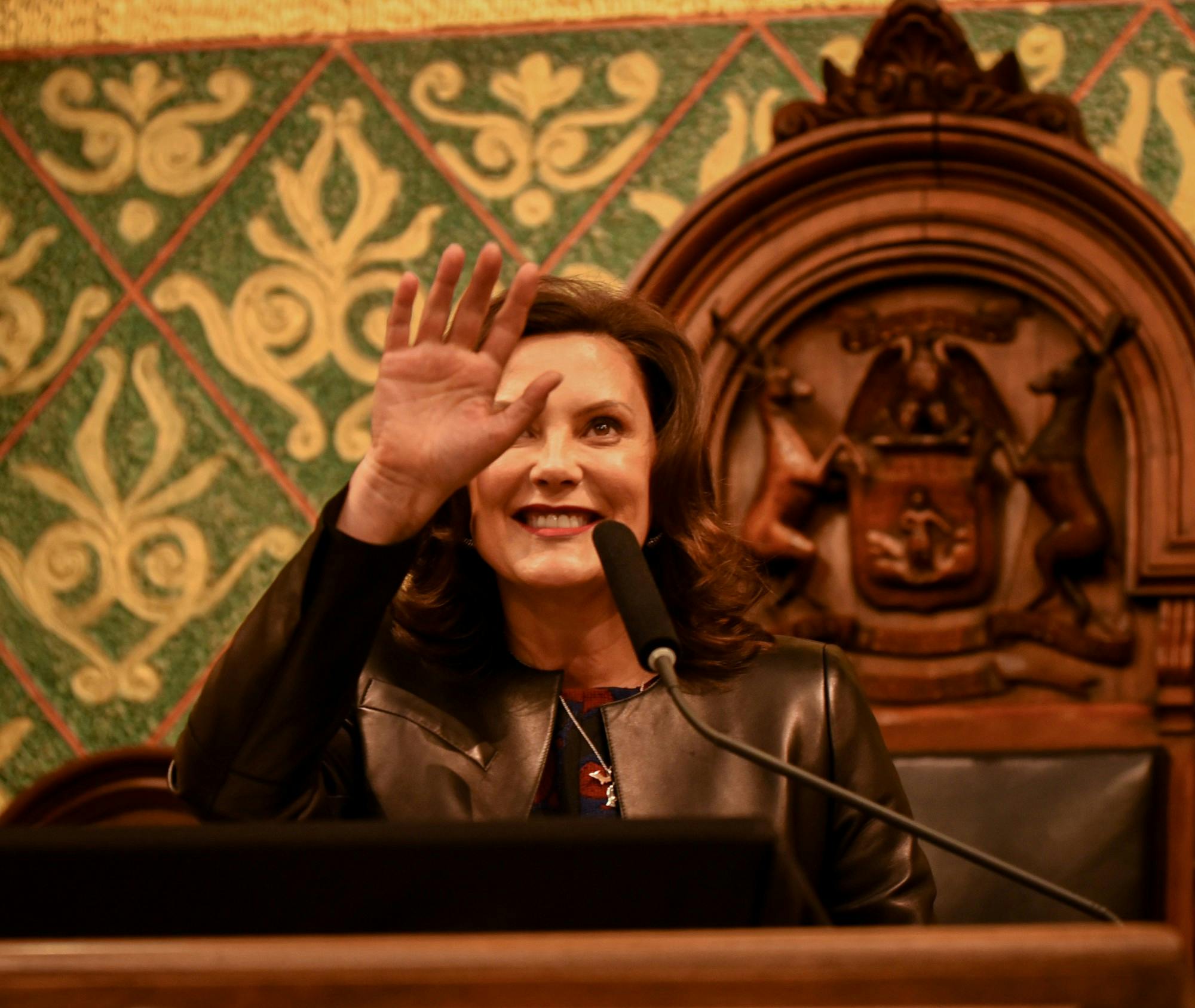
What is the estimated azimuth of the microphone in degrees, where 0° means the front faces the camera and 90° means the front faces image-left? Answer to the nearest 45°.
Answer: approximately 135°
